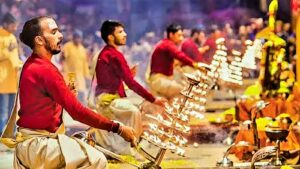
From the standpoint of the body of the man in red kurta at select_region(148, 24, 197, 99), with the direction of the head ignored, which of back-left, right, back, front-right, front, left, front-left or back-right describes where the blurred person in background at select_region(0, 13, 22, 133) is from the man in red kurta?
back

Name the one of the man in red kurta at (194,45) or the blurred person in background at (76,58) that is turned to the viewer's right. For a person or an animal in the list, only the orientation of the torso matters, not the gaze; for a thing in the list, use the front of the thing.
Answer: the man in red kurta

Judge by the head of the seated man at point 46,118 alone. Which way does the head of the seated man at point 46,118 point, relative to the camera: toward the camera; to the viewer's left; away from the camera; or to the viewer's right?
to the viewer's right

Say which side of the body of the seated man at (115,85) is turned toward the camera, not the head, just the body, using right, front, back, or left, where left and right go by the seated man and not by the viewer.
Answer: right

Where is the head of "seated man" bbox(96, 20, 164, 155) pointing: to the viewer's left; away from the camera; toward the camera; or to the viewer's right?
to the viewer's right

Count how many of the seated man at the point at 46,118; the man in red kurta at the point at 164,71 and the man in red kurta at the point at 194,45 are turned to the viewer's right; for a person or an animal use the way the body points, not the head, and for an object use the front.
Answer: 3

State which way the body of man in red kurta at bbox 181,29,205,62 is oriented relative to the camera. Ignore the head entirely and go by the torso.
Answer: to the viewer's right

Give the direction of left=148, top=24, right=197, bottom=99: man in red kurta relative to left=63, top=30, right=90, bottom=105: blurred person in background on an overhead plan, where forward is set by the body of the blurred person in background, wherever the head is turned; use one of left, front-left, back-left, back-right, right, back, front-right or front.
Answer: front-left

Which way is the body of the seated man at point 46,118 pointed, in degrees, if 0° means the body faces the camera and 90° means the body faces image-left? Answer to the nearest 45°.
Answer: approximately 270°
